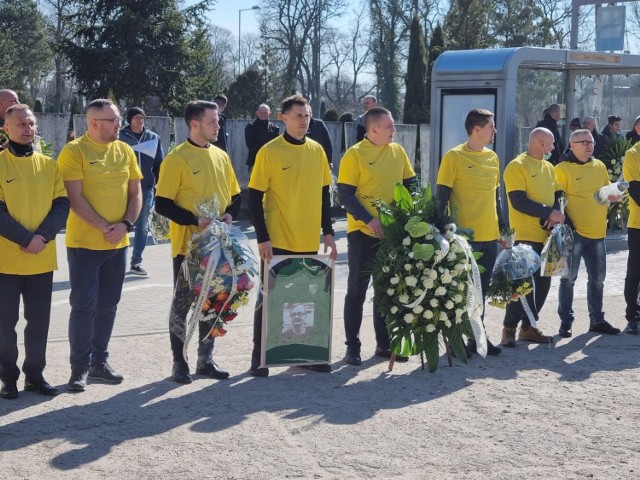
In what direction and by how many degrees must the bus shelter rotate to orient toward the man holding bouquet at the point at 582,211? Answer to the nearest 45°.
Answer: approximately 45° to its right

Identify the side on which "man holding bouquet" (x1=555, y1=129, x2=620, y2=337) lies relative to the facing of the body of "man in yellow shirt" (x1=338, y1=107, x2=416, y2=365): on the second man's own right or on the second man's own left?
on the second man's own left

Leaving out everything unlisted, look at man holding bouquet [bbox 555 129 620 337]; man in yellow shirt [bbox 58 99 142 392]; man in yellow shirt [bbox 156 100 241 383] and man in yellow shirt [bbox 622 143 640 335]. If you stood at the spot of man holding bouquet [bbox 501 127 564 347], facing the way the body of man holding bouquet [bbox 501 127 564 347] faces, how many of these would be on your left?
2

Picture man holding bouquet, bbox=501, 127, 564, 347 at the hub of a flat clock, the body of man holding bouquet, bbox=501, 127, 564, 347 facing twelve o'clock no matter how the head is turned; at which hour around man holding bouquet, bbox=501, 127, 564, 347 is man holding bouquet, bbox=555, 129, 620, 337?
man holding bouquet, bbox=555, 129, 620, 337 is roughly at 9 o'clock from man holding bouquet, bbox=501, 127, 564, 347.

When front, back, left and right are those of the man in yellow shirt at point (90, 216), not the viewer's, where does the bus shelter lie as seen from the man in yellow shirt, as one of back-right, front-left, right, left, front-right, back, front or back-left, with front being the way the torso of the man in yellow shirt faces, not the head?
left

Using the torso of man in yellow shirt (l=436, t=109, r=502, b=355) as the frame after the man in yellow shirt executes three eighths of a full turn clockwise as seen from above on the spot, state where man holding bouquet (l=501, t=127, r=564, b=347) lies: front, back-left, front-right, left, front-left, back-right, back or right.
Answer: back-right

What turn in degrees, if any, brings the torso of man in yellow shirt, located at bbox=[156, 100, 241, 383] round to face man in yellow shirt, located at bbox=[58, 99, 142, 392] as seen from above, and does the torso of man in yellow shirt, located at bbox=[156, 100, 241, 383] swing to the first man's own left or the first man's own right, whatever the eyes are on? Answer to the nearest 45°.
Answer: approximately 135° to the first man's own right

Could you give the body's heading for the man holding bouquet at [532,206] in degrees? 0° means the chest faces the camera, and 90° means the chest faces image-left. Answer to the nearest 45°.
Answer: approximately 315°

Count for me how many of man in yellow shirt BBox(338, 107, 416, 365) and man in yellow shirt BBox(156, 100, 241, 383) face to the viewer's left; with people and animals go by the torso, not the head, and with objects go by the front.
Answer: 0

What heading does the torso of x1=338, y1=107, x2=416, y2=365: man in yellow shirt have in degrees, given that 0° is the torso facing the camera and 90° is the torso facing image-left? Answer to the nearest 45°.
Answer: approximately 315°

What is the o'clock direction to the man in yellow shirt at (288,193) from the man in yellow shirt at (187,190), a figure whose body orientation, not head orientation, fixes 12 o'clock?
the man in yellow shirt at (288,193) is roughly at 10 o'clock from the man in yellow shirt at (187,190).

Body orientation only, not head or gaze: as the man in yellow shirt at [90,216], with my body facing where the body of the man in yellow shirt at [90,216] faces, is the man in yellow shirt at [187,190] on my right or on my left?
on my left
